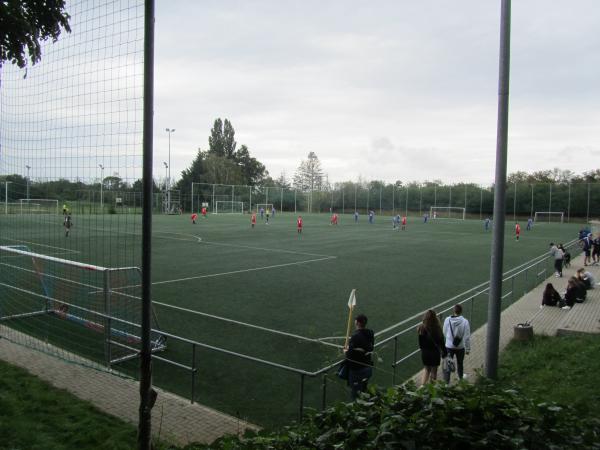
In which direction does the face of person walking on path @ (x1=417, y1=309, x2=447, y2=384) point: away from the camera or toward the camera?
away from the camera

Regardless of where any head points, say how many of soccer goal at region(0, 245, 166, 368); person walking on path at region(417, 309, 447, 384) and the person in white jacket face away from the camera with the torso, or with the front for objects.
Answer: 2

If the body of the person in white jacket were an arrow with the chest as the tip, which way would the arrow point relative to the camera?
away from the camera
